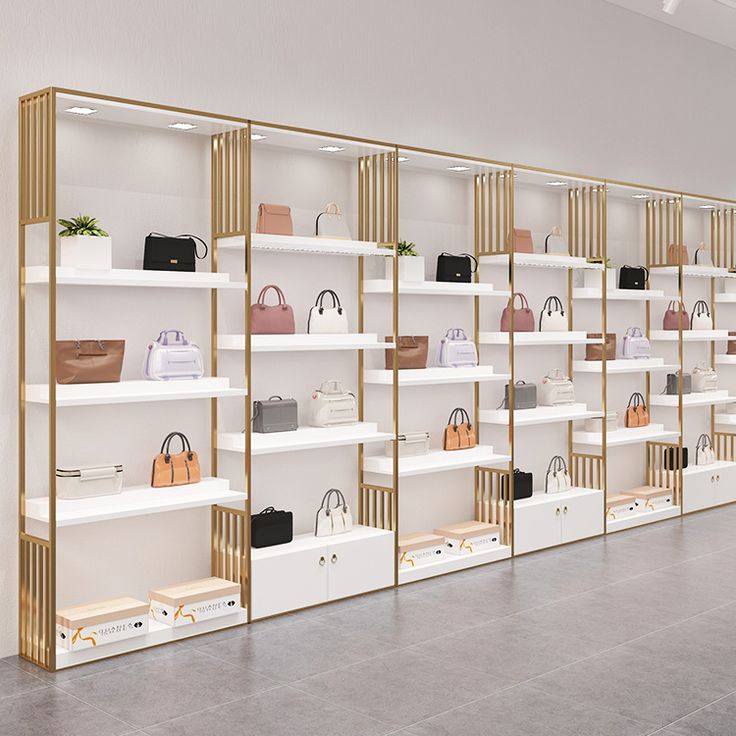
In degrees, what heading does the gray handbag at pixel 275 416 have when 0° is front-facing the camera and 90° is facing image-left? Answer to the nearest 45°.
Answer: approximately 315°

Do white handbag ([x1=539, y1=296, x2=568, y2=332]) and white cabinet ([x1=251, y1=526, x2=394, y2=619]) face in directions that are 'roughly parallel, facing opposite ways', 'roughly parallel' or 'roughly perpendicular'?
roughly parallel

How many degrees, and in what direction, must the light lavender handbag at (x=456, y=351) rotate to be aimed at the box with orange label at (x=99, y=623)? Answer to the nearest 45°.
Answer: approximately 90° to its right

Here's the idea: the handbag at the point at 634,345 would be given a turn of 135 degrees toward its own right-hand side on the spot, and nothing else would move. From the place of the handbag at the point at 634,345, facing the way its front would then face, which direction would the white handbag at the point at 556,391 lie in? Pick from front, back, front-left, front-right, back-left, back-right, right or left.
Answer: front-left

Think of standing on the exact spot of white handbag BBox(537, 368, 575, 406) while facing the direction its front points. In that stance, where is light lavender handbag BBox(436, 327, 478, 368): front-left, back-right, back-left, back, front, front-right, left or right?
right

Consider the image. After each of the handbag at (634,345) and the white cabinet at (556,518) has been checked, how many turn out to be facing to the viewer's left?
0

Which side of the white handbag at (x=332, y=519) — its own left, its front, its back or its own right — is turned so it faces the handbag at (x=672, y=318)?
left

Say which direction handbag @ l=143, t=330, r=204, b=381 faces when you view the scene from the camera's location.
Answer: facing the viewer and to the right of the viewer

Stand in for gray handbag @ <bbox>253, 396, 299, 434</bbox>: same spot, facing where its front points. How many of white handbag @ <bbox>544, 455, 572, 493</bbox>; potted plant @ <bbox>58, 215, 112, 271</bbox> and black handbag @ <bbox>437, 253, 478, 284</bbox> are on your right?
1

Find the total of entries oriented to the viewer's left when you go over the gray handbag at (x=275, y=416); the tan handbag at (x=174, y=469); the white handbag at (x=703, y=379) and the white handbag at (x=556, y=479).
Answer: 0

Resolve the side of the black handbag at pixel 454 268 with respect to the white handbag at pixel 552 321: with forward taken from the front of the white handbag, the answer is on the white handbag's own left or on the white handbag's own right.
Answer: on the white handbag's own right

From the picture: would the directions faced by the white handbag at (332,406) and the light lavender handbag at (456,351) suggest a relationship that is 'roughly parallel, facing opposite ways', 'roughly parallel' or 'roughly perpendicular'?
roughly parallel

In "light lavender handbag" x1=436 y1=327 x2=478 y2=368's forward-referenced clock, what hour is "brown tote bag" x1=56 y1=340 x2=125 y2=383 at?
The brown tote bag is roughly at 3 o'clock from the light lavender handbag.

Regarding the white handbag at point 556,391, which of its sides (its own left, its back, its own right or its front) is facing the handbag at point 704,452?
left

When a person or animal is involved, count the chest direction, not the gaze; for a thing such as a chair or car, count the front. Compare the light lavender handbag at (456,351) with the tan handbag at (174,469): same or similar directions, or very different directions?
same or similar directions

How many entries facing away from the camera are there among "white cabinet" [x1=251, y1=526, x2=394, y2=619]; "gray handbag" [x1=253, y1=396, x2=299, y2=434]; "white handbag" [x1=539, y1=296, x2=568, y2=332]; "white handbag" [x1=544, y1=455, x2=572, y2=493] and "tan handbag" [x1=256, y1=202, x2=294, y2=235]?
0

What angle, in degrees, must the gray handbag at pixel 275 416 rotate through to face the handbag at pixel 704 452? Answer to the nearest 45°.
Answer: approximately 90° to its left

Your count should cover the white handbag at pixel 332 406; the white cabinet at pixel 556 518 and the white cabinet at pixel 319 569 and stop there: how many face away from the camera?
0
